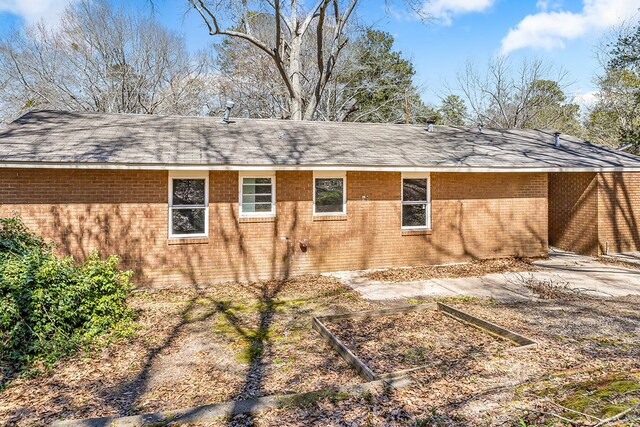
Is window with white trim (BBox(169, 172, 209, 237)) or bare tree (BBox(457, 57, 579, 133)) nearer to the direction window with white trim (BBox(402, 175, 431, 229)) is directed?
the window with white trim

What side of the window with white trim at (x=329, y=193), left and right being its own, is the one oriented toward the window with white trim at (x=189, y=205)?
right

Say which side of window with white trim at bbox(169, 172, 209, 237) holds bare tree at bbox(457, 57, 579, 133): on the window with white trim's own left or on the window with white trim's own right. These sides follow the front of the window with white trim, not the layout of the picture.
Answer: on the window with white trim's own left

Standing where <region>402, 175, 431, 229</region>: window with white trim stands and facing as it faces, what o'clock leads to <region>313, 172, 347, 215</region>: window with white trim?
<region>313, 172, 347, 215</region>: window with white trim is roughly at 2 o'clock from <region>402, 175, 431, 229</region>: window with white trim.

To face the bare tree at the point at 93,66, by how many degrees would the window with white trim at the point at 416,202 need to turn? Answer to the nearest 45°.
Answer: approximately 135° to its right

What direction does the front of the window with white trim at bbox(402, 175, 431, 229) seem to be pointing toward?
toward the camera

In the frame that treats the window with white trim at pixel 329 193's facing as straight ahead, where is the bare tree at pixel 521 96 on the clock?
The bare tree is roughly at 7 o'clock from the window with white trim.

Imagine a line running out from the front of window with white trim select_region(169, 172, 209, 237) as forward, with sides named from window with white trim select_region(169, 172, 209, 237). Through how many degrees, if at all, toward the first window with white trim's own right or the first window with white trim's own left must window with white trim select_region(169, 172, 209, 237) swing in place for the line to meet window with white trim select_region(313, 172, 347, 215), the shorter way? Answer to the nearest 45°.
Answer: approximately 90° to the first window with white trim's own left

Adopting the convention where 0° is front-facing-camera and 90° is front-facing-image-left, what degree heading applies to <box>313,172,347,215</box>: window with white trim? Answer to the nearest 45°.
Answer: approximately 0°

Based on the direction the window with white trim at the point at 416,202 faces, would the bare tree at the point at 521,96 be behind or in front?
behind
